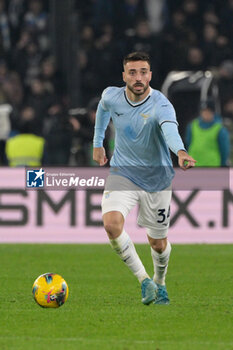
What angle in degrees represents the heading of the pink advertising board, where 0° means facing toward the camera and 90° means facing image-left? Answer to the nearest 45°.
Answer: approximately 0°

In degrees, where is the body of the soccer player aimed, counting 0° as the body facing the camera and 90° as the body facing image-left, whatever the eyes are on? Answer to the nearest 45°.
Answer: approximately 0°

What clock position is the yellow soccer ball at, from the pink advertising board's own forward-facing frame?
The yellow soccer ball is roughly at 12 o'clock from the pink advertising board.

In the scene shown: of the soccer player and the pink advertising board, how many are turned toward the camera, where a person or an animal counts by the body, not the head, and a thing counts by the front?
2

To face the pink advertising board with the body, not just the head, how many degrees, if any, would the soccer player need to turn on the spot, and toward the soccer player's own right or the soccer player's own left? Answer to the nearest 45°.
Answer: approximately 180°
